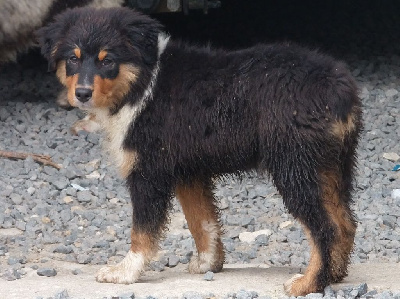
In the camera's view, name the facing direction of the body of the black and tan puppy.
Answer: to the viewer's left

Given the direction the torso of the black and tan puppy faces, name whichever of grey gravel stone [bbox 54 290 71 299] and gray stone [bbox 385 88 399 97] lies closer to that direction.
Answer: the grey gravel stone

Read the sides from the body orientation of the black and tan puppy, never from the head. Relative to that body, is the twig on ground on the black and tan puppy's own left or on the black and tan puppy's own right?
on the black and tan puppy's own right

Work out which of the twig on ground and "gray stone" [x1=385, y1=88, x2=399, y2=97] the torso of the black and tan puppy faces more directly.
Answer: the twig on ground

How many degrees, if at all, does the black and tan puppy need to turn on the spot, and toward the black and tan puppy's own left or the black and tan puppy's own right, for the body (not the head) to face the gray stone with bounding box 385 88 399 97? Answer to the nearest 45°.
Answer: approximately 135° to the black and tan puppy's own right
